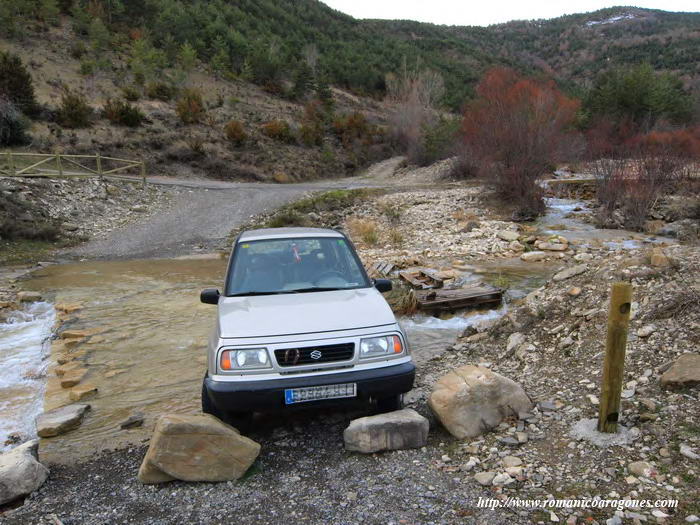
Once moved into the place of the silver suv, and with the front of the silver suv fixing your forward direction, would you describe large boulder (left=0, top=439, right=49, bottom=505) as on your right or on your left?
on your right

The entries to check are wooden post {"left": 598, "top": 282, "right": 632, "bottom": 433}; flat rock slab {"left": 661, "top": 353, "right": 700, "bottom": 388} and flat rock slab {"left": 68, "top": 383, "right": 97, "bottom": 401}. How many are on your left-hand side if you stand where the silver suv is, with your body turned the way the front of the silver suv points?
2

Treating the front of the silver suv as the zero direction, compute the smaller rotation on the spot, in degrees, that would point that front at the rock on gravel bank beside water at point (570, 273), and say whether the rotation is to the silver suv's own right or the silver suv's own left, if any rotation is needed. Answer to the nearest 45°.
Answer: approximately 135° to the silver suv's own left

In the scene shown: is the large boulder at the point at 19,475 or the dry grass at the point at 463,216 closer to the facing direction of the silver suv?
the large boulder

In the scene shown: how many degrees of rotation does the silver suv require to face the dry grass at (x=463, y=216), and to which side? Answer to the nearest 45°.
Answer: approximately 180°

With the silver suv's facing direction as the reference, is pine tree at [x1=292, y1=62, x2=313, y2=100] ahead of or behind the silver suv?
behind

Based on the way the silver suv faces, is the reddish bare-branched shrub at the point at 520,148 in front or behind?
behind

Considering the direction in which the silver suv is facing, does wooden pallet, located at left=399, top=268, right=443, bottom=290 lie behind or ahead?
behind

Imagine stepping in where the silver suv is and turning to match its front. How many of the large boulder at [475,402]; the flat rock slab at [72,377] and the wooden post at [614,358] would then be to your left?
2

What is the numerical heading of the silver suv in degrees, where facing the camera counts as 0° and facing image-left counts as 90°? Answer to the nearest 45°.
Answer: approximately 0°

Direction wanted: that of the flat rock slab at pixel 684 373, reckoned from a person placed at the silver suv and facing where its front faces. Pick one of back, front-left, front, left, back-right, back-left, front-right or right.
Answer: left

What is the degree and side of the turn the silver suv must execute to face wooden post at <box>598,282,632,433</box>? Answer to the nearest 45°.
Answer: approximately 90° to its left
